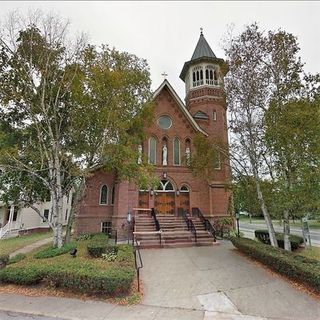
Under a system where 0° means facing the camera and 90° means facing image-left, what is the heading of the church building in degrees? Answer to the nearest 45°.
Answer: approximately 0°

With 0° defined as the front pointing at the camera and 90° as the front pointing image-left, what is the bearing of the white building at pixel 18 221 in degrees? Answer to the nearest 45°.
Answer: approximately 45°

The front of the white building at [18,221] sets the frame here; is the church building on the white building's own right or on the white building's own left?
on the white building's own left

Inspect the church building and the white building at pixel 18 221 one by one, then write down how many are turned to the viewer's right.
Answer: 0

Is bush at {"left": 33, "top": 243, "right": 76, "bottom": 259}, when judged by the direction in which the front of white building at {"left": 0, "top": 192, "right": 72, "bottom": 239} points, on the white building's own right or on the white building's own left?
on the white building's own left

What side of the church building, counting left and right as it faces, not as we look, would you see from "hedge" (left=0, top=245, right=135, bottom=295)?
front

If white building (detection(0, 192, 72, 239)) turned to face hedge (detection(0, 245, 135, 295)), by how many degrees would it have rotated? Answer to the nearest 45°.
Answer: approximately 45° to its left

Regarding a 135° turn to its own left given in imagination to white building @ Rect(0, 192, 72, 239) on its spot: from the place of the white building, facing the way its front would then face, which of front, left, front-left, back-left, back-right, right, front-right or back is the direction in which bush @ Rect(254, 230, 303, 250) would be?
front-right

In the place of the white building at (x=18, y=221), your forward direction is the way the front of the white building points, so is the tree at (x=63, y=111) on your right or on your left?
on your left

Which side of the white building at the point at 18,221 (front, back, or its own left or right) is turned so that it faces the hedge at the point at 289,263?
left

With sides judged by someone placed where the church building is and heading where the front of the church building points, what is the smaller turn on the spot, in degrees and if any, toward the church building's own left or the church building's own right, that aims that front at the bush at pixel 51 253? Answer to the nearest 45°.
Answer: approximately 45° to the church building's own right

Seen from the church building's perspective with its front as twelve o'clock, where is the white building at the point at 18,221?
The white building is roughly at 4 o'clock from the church building.

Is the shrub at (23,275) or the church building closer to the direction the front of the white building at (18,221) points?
the shrub
